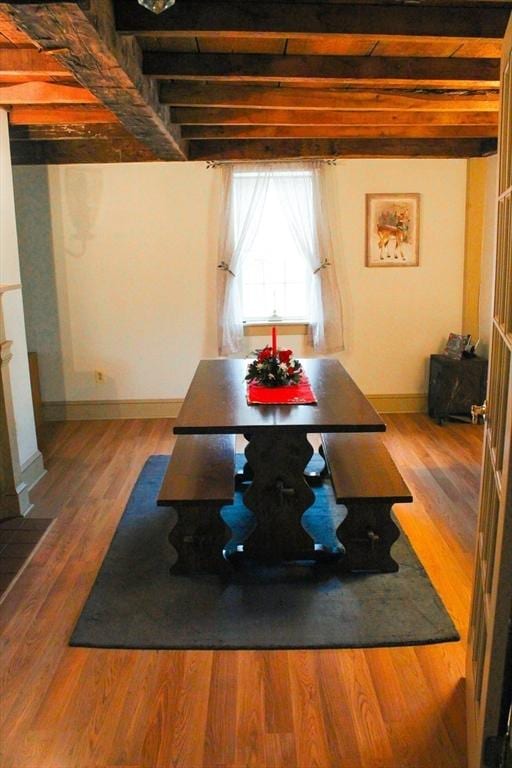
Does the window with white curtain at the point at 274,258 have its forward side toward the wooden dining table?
yes

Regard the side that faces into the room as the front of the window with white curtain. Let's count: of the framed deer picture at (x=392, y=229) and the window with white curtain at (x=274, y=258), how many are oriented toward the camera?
2

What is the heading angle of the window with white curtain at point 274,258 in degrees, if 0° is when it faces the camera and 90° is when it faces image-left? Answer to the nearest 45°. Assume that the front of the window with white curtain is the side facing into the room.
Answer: approximately 0°

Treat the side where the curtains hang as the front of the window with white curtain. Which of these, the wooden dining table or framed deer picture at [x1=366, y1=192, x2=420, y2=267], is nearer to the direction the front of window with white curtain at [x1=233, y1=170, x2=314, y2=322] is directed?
the wooden dining table

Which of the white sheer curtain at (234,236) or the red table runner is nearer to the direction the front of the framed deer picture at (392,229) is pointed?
the red table runner

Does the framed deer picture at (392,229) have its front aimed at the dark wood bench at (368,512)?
yes

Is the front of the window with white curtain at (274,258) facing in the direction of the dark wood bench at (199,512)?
yes
